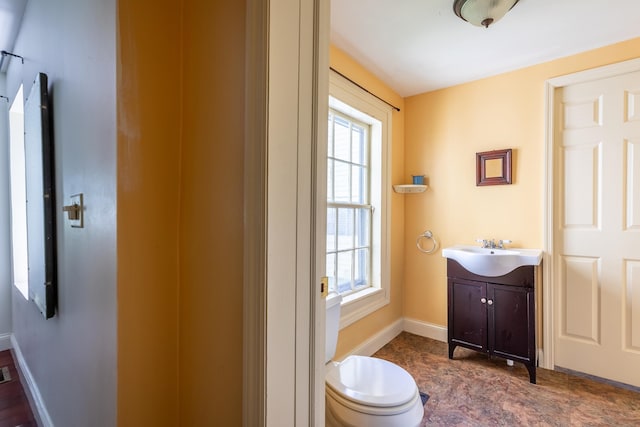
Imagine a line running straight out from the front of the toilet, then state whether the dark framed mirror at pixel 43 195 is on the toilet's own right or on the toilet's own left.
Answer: on the toilet's own right

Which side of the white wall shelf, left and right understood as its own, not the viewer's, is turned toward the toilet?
front

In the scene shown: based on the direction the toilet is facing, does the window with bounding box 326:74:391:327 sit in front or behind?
behind

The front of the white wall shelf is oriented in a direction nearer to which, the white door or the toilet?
the toilet

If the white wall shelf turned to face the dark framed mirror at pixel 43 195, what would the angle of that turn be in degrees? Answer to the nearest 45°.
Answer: approximately 45° to its right

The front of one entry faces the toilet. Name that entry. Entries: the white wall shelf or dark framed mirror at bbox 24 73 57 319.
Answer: the white wall shelf

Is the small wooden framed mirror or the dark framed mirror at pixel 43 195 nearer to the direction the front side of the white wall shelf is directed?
the dark framed mirror

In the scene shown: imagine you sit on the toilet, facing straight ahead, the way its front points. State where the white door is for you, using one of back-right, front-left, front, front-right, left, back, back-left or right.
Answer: left

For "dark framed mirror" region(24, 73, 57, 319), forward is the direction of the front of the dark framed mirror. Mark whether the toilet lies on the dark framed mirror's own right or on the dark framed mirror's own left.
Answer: on the dark framed mirror's own left

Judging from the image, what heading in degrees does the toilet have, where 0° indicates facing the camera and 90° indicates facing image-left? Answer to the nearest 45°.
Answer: approximately 315°

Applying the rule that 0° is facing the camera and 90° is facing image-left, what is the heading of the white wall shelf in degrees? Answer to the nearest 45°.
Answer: approximately 0°
